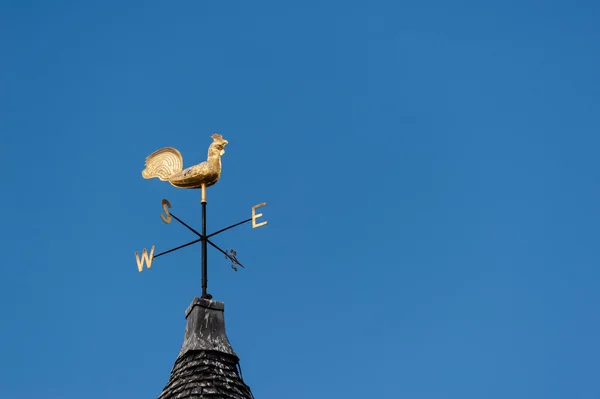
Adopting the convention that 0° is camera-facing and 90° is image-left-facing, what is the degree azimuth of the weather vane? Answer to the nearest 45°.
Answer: approximately 270°
